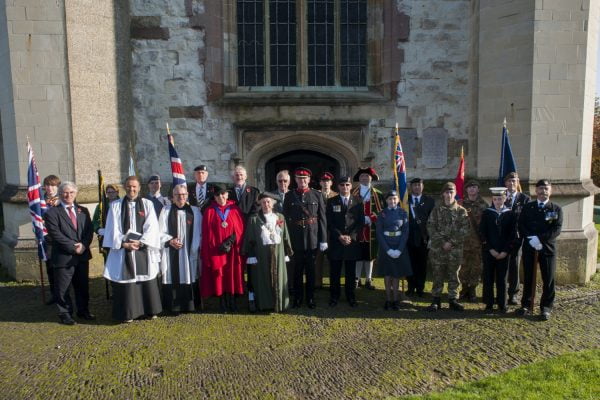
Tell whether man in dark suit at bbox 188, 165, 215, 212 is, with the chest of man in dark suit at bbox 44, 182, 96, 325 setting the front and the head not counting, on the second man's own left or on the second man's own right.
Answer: on the second man's own left

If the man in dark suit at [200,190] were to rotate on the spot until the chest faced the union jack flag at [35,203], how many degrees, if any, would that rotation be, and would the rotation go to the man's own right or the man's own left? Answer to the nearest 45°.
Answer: approximately 90° to the man's own right

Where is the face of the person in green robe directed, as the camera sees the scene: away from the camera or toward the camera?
toward the camera

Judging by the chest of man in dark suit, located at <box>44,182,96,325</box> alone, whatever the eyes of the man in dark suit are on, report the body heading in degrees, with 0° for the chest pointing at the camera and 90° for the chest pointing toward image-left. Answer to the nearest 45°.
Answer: approximately 315°

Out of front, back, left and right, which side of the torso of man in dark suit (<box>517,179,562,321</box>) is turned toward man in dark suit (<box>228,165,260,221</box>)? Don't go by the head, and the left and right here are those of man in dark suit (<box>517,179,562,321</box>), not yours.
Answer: right

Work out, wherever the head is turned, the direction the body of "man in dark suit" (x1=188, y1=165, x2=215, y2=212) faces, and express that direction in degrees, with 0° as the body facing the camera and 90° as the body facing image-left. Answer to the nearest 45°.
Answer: approximately 0°

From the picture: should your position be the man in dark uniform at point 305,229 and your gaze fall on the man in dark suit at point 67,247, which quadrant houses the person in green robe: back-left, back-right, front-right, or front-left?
front-left

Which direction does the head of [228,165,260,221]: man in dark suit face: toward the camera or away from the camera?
toward the camera

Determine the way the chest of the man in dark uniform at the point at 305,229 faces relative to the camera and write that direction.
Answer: toward the camera

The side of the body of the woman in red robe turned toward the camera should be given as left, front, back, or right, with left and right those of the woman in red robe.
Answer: front

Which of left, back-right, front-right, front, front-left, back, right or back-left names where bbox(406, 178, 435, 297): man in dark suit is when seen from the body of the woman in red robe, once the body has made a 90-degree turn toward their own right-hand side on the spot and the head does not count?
back
